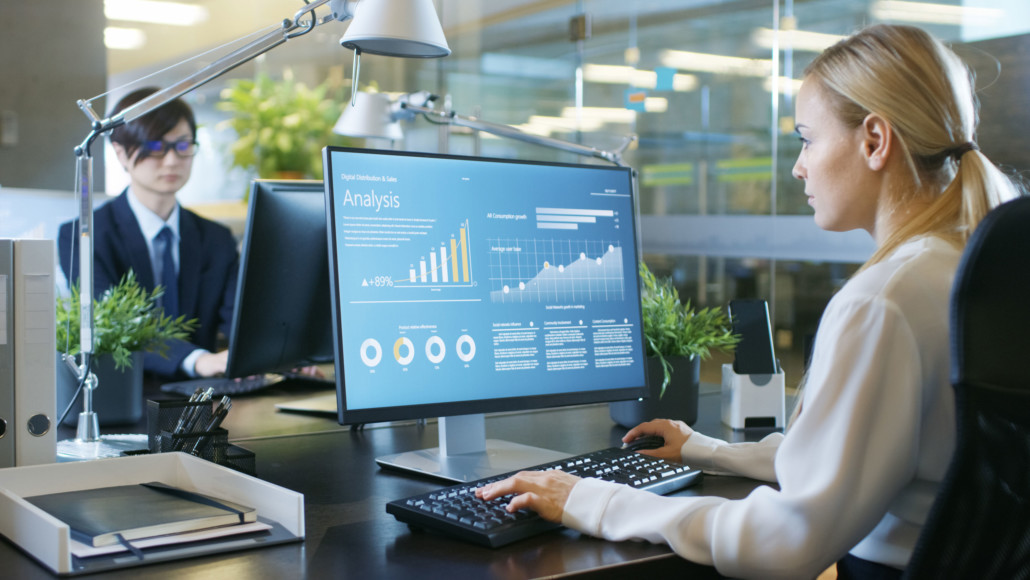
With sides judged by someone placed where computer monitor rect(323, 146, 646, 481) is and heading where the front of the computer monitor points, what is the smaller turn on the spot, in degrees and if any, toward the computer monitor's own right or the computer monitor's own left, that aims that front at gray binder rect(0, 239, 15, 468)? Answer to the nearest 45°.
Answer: approximately 135° to the computer monitor's own right

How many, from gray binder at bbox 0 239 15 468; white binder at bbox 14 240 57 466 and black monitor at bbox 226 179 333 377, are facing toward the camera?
2

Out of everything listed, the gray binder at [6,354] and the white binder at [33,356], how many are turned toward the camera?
2

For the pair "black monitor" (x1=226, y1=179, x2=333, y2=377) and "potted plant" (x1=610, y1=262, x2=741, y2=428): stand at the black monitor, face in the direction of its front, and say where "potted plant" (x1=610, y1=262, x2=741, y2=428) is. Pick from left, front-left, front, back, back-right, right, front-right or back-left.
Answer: back-right

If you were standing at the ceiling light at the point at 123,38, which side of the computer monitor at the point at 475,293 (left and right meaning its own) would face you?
back

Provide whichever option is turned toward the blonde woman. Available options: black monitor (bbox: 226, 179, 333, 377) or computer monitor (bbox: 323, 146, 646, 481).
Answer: the computer monitor

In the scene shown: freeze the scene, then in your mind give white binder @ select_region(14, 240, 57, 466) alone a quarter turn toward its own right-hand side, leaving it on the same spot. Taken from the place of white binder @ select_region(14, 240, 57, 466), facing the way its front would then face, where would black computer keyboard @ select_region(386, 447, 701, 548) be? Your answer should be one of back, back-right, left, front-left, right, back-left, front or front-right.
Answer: back-left

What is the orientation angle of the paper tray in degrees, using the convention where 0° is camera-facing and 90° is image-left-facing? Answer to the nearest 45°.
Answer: approximately 315°

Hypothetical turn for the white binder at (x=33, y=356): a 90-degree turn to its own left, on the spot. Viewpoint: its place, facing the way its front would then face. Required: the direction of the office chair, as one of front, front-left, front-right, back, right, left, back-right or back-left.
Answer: front-right

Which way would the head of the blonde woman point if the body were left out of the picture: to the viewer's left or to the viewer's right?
to the viewer's left

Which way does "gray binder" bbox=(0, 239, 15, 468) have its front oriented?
toward the camera

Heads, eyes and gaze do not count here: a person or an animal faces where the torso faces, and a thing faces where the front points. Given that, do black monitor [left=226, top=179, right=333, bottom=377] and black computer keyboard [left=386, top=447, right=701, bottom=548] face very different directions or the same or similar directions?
very different directions
